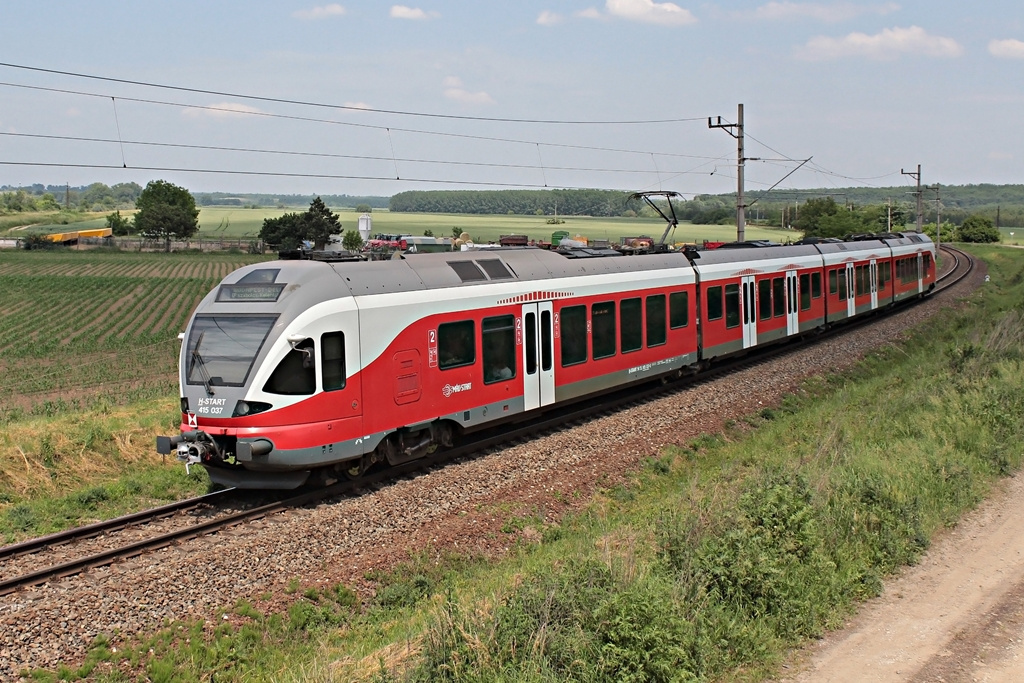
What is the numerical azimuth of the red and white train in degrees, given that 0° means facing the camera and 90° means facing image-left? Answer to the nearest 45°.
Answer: approximately 45°
